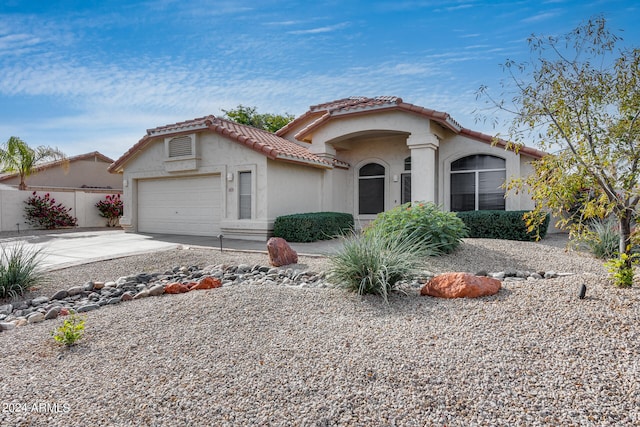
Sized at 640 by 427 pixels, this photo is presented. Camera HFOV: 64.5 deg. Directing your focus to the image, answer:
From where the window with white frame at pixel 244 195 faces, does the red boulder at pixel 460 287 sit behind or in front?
in front

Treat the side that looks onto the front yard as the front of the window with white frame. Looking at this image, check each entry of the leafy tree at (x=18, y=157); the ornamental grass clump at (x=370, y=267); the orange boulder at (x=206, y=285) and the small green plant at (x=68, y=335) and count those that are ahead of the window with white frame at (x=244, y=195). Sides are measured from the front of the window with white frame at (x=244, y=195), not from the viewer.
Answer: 3

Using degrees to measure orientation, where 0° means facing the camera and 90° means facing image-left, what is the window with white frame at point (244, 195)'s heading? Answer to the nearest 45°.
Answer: approximately 0°

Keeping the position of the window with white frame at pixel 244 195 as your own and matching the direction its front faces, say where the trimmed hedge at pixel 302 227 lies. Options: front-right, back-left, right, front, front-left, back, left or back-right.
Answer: front-left

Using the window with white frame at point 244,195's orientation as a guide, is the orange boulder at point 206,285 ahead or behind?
ahead

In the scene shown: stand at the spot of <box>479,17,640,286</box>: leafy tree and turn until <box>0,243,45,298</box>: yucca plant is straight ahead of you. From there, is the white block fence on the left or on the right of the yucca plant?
right

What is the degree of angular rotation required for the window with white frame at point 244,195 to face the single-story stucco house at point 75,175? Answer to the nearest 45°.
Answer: approximately 135° to its right

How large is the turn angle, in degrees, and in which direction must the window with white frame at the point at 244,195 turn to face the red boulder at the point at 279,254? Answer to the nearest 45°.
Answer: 0° — it already faces it

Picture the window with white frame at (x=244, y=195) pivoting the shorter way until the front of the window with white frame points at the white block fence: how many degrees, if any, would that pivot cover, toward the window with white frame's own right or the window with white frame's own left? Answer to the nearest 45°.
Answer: approximately 135° to the window with white frame's own right

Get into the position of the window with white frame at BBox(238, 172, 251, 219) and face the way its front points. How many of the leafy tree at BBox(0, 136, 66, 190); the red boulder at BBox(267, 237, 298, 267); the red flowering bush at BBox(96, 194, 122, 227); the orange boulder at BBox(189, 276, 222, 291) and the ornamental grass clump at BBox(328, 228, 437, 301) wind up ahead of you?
3

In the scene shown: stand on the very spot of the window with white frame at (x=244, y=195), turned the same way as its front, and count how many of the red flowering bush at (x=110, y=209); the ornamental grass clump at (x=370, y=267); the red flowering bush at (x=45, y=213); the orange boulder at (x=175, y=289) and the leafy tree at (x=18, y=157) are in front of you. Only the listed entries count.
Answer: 2

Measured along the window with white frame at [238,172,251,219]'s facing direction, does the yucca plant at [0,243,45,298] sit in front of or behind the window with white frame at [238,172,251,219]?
in front

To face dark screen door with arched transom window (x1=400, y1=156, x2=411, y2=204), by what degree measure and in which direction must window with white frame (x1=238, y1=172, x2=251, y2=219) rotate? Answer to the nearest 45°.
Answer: approximately 90° to its left

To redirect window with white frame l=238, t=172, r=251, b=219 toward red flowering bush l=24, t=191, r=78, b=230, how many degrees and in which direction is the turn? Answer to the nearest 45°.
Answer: approximately 135° to its right
